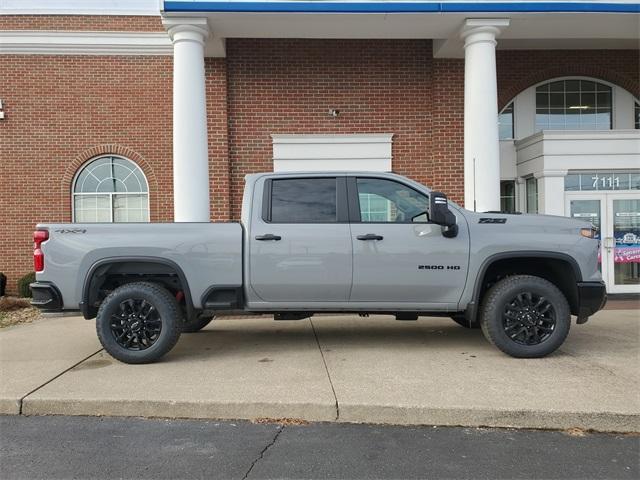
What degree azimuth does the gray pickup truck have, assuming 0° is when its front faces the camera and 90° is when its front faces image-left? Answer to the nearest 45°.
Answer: approximately 270°

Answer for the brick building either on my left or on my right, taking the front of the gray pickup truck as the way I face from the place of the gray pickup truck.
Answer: on my left

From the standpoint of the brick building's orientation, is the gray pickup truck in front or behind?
in front

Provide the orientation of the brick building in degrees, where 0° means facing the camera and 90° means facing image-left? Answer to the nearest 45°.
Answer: approximately 0°

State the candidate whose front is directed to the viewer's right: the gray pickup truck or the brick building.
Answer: the gray pickup truck

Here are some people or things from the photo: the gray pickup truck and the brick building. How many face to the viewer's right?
1

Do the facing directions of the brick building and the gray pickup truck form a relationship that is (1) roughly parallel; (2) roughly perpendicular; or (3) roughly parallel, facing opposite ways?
roughly perpendicular
